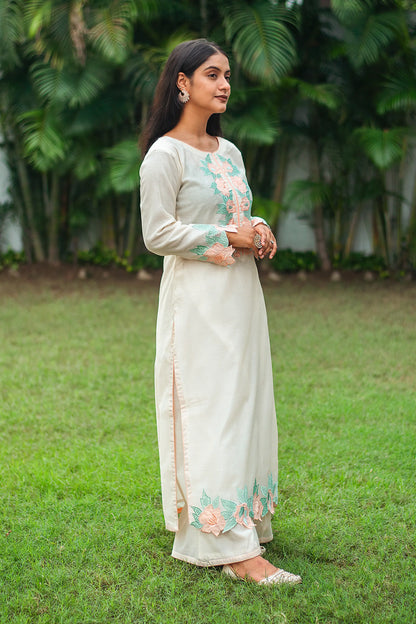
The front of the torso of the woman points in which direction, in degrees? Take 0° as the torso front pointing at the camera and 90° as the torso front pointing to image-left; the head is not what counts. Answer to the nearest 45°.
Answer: approximately 315°
